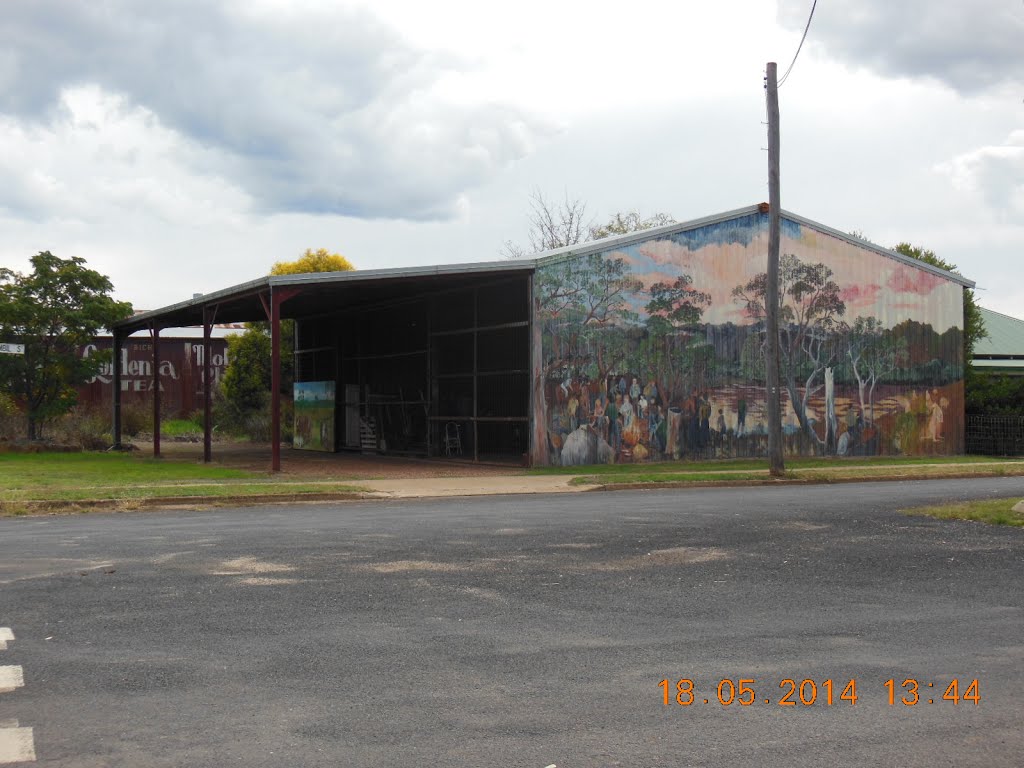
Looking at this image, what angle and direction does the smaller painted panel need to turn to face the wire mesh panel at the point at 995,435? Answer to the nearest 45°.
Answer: approximately 90° to its left

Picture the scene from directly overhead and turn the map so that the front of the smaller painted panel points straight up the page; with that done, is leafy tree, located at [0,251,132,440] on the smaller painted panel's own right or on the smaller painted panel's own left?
on the smaller painted panel's own right

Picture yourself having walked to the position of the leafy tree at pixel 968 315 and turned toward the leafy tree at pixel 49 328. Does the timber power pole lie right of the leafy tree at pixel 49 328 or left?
left

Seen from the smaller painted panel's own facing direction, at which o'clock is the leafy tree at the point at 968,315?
The leafy tree is roughly at 9 o'clock from the smaller painted panel.

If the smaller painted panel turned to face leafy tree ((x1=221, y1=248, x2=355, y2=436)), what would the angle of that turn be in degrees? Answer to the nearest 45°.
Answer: approximately 135° to its right

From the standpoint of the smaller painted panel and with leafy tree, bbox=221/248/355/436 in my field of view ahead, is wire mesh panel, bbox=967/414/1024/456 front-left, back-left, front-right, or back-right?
back-right

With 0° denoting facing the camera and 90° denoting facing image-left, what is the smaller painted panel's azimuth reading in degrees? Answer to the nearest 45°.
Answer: approximately 0°

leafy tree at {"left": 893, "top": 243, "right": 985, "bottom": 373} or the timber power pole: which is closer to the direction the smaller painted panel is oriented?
the timber power pole

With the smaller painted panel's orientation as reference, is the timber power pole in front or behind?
in front
